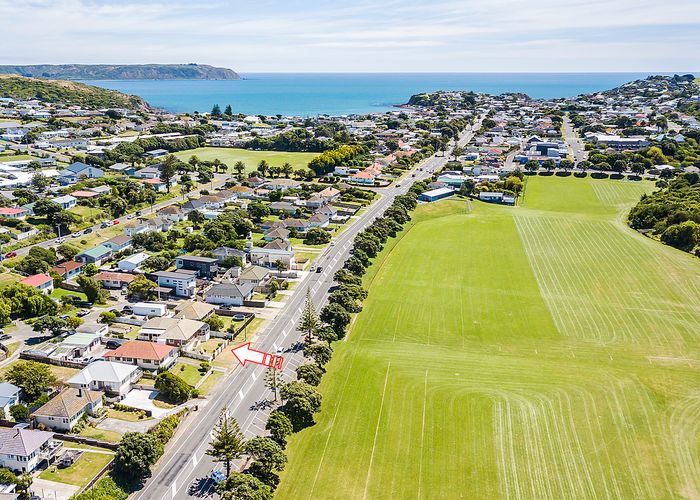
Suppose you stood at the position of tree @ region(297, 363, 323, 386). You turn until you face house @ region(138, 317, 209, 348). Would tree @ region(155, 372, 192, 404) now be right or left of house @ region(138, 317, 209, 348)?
left

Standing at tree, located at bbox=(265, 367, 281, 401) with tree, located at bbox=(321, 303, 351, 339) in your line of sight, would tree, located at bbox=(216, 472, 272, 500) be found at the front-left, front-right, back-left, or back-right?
back-right

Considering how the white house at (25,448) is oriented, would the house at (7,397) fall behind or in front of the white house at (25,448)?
behind

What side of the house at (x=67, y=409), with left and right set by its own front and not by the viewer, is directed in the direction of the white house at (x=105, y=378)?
left

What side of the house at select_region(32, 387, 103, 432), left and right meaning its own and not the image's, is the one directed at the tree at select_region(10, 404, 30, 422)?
back

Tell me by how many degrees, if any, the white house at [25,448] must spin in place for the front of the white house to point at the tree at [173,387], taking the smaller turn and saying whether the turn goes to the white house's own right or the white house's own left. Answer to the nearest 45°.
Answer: approximately 45° to the white house's own left

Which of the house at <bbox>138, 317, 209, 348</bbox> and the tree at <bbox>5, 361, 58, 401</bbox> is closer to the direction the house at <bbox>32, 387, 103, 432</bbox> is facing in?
the house

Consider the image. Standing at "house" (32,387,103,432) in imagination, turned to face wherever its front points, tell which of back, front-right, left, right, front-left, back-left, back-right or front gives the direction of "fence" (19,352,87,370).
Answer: back-left

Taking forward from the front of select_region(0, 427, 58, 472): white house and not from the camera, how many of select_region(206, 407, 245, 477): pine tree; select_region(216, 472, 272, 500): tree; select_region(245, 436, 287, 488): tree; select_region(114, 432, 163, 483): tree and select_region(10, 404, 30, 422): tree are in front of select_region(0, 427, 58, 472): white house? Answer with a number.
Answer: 4

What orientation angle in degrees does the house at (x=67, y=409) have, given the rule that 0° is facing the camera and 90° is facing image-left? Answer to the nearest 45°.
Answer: approximately 315°

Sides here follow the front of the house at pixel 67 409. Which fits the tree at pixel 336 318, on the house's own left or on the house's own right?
on the house's own left

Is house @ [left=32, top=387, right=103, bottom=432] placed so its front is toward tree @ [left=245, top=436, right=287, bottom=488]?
yes

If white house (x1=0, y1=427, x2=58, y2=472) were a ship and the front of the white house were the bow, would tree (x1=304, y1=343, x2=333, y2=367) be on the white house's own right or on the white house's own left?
on the white house's own left
